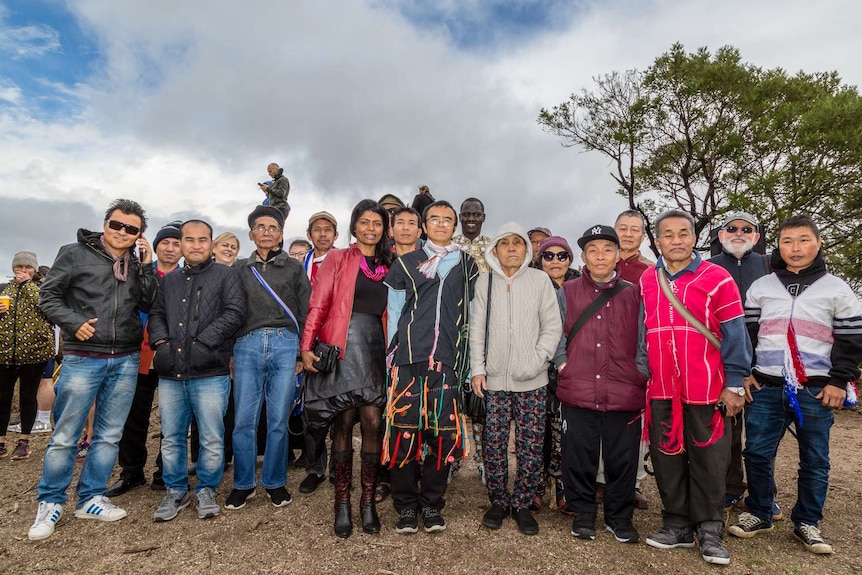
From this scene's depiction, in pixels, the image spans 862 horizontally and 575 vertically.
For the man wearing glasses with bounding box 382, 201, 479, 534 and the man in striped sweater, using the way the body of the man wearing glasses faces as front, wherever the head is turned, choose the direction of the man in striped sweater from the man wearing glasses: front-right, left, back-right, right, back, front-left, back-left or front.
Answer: left

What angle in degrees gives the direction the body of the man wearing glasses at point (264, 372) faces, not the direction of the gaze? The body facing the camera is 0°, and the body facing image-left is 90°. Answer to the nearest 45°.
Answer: approximately 0°

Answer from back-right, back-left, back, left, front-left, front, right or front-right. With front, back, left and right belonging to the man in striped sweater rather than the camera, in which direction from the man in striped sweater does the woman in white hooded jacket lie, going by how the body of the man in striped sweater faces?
front-right

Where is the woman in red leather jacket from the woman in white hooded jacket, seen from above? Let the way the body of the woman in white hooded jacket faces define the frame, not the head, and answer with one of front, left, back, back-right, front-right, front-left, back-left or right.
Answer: right
